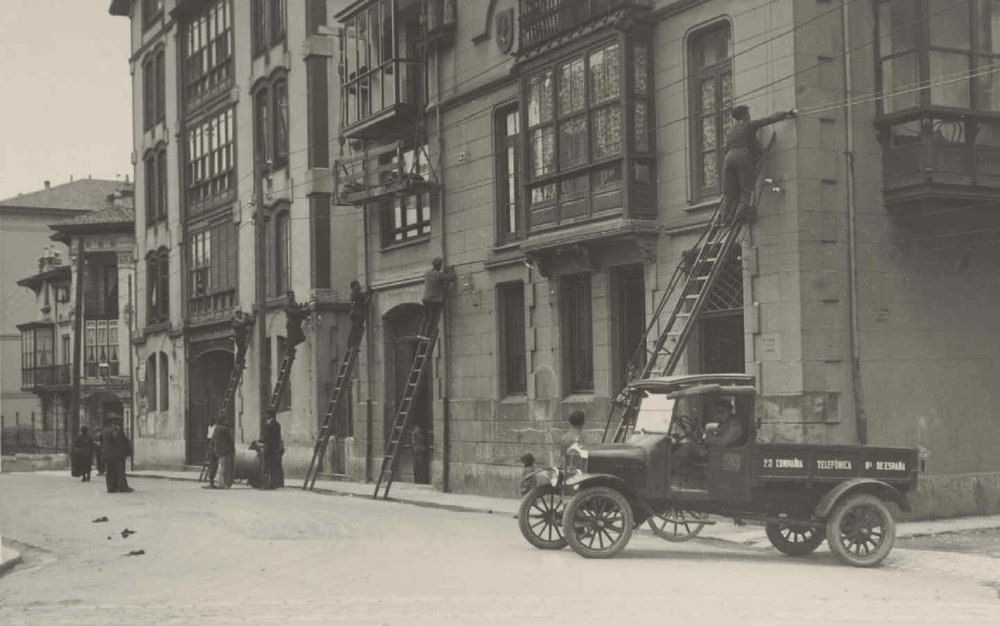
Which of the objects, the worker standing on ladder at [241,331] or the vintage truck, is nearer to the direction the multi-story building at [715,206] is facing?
the vintage truck

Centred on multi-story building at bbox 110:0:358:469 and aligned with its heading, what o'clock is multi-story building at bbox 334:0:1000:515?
multi-story building at bbox 334:0:1000:515 is roughly at 10 o'clock from multi-story building at bbox 110:0:358:469.

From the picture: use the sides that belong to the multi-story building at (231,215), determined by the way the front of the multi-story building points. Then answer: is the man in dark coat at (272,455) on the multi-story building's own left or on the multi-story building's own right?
on the multi-story building's own left

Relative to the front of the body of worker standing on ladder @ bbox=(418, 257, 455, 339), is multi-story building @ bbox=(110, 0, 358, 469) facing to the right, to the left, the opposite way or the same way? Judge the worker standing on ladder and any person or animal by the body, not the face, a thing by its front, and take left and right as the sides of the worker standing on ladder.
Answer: the opposite way

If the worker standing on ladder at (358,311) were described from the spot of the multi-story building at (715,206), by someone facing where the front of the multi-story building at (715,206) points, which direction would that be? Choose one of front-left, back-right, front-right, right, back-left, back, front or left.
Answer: right

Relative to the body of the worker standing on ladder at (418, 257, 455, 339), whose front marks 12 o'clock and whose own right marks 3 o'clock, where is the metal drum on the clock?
The metal drum is roughly at 9 o'clock from the worker standing on ladder.

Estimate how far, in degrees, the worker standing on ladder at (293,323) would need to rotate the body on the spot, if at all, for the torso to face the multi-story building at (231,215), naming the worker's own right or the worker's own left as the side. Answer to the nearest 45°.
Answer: approximately 45° to the worker's own left

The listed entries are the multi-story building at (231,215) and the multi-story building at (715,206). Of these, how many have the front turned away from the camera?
0

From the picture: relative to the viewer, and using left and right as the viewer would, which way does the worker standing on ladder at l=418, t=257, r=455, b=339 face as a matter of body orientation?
facing away from the viewer and to the right of the viewer

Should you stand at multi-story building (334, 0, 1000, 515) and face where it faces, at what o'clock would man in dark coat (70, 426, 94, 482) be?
The man in dark coat is roughly at 3 o'clock from the multi-story building.
